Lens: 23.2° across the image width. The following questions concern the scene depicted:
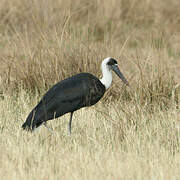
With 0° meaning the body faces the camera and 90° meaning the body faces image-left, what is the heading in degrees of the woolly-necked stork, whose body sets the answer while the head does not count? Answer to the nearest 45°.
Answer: approximately 270°

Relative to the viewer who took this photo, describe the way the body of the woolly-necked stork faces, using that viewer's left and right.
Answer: facing to the right of the viewer
